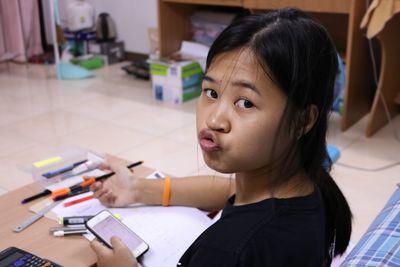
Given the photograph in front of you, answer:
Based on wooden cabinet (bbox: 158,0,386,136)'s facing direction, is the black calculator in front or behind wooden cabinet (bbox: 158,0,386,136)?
in front

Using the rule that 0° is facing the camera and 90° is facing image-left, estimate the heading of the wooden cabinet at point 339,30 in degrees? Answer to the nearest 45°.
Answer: approximately 45°

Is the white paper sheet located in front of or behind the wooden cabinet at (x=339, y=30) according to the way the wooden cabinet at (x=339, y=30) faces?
in front

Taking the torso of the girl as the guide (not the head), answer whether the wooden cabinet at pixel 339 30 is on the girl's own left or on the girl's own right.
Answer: on the girl's own right

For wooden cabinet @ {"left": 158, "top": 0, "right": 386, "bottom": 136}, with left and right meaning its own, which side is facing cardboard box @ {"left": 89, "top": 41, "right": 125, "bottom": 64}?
right

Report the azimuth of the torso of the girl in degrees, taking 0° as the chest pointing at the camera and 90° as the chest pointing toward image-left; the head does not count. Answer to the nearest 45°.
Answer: approximately 90°

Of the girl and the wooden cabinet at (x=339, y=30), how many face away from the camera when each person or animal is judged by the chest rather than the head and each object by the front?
0
